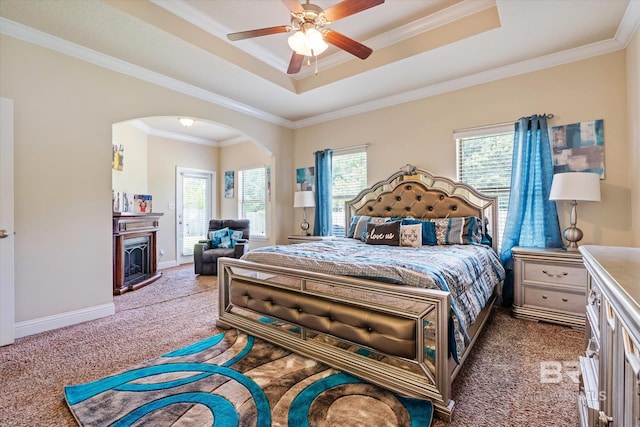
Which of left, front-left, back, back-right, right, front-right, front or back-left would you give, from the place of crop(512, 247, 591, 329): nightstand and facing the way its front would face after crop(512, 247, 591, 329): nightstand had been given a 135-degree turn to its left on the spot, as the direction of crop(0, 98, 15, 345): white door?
back-right

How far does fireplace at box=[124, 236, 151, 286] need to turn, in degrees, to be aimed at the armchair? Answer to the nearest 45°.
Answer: approximately 45° to its left

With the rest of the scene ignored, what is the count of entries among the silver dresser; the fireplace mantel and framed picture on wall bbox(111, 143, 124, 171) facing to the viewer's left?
1

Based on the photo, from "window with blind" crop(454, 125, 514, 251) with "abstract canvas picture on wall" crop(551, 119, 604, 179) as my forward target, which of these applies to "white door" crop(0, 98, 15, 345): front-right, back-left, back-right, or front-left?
back-right

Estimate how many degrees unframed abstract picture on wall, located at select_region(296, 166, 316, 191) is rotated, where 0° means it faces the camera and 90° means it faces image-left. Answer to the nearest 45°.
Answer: approximately 45°

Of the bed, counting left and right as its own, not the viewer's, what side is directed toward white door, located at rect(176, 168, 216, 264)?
right

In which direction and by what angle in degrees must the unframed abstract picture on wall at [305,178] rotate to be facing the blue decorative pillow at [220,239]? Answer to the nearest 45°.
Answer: approximately 45° to its right

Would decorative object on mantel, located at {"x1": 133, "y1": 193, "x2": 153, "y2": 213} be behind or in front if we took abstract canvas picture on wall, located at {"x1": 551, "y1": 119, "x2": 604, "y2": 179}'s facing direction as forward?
in front

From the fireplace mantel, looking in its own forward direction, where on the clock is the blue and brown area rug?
The blue and brown area rug is roughly at 1 o'clock from the fireplace mantel.

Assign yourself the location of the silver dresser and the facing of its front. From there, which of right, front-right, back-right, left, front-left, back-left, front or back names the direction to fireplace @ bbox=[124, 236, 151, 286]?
front

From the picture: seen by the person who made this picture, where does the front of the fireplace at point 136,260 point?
facing the viewer and to the right of the viewer

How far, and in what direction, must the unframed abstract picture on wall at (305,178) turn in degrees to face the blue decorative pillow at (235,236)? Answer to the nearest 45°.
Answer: approximately 45° to its right

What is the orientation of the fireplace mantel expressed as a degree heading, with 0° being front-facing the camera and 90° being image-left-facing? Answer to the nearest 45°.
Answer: approximately 315°

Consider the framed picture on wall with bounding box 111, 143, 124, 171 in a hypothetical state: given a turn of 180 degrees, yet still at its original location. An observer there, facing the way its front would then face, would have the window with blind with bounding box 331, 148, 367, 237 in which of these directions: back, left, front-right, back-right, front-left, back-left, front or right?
back

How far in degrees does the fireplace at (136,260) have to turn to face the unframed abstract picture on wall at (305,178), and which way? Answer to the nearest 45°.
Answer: approximately 45° to its left

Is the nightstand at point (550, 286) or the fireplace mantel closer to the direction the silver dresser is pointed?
the fireplace mantel

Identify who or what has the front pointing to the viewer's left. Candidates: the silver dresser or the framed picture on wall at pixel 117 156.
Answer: the silver dresser

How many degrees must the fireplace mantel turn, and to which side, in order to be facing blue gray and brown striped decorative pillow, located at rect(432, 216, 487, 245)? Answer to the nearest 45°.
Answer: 0° — it already faces it

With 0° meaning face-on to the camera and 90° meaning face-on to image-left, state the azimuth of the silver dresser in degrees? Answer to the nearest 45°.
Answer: approximately 90°
